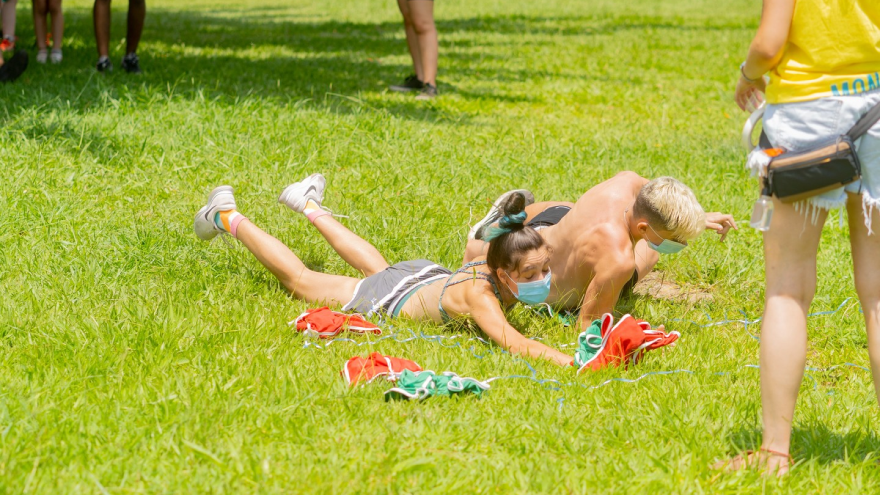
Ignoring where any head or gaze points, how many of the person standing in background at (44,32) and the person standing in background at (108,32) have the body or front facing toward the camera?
2

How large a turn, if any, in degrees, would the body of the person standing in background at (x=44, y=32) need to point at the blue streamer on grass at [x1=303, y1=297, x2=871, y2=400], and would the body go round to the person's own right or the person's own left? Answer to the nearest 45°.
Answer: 0° — they already face it

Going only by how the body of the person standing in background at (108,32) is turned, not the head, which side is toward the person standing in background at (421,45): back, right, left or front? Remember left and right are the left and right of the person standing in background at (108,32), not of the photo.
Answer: left

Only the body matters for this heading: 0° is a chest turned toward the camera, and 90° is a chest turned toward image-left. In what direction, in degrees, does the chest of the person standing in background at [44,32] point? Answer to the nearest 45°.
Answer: approximately 0°

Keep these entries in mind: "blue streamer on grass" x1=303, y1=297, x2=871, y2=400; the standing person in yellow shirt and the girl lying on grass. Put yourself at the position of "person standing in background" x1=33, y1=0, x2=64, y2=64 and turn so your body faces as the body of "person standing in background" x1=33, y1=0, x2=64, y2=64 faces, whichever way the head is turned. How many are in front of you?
3

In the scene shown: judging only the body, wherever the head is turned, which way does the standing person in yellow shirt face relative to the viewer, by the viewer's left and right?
facing away from the viewer and to the left of the viewer

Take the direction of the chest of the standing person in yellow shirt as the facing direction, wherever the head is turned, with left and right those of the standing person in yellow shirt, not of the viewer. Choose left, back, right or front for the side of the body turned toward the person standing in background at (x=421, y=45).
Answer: front

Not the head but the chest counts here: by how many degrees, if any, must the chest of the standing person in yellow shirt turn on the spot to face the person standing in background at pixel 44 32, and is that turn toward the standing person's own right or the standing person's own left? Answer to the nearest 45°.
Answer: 0° — they already face them

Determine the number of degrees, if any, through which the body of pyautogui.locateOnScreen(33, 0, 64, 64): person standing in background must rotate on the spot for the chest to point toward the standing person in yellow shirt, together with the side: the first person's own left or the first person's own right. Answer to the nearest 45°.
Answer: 0° — they already face them

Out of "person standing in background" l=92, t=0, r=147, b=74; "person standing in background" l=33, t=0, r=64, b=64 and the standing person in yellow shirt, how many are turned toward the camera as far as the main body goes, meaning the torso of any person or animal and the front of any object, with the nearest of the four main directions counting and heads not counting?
2
